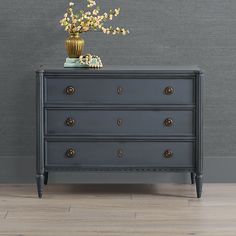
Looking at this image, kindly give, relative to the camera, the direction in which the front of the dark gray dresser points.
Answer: facing the viewer
